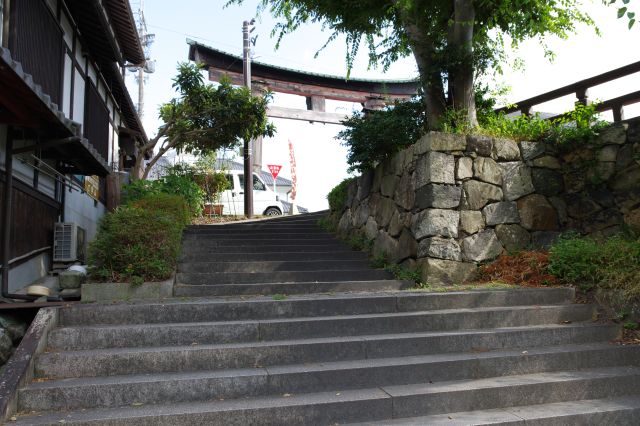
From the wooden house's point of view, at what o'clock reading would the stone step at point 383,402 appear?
The stone step is roughly at 2 o'clock from the wooden house.

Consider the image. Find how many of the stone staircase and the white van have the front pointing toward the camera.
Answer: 1

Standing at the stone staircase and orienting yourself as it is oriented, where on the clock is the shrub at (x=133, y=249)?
The shrub is roughly at 4 o'clock from the stone staircase.

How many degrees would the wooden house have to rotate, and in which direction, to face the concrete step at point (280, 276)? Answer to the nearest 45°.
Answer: approximately 45° to its right

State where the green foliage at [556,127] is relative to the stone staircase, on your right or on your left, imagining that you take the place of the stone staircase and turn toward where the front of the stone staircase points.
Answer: on your left

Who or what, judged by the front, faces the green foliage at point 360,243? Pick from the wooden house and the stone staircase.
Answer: the wooden house

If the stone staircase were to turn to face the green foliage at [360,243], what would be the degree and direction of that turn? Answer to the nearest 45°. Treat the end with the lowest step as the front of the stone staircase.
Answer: approximately 180°

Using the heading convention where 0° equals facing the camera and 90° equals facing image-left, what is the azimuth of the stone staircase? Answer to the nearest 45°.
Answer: approximately 0°

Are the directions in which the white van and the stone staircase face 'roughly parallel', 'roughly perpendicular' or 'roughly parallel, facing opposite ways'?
roughly perpendicular

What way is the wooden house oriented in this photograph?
to the viewer's right
